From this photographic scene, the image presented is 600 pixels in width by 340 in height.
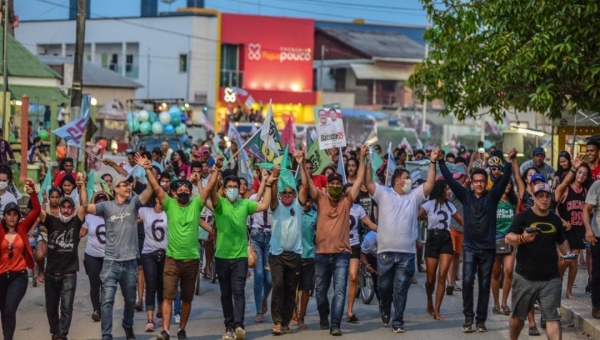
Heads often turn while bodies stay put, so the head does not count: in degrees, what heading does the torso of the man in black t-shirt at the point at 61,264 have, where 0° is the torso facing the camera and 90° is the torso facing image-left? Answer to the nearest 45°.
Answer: approximately 0°

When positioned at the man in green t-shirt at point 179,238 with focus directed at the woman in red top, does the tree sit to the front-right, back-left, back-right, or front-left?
back-right

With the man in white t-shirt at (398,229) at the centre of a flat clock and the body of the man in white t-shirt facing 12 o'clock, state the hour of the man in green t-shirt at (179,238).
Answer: The man in green t-shirt is roughly at 2 o'clock from the man in white t-shirt.

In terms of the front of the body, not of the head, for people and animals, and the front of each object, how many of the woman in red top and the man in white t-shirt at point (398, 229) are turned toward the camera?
2

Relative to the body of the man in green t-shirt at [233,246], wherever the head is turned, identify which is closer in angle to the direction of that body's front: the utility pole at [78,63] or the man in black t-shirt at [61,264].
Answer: the man in black t-shirt
